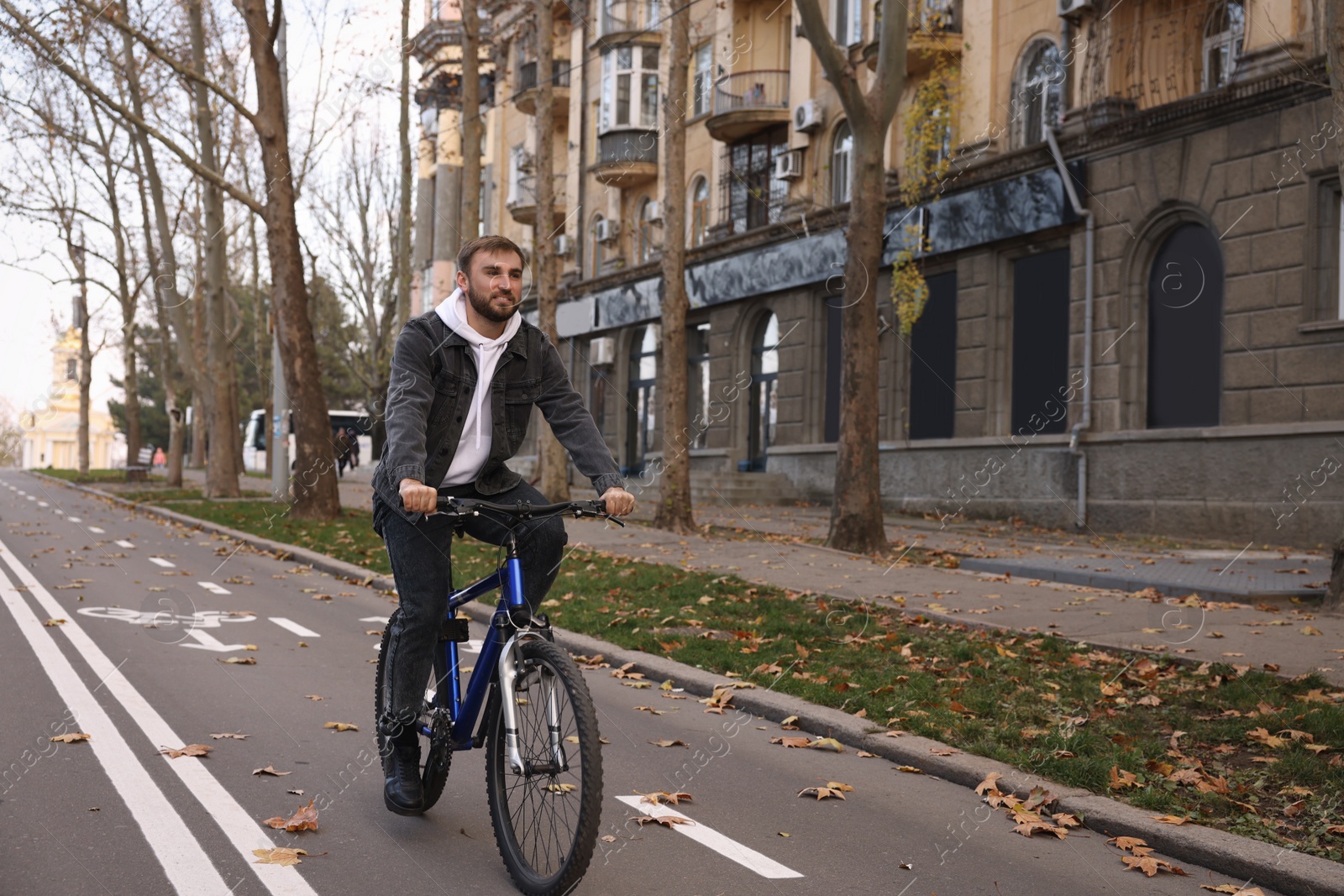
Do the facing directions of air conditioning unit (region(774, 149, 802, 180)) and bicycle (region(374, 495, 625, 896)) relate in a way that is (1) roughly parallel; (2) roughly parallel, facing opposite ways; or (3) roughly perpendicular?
roughly perpendicular

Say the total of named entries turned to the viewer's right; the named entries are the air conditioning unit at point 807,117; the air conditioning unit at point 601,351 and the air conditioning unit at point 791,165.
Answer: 0

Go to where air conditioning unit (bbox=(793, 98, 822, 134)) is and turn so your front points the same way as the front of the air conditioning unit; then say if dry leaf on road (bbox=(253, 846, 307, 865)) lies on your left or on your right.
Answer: on your left

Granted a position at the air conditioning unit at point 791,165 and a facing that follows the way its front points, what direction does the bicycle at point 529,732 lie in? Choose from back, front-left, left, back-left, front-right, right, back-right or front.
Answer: front-left

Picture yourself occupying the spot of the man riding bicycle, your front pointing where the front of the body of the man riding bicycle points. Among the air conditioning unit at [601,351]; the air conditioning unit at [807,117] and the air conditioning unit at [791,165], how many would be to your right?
0

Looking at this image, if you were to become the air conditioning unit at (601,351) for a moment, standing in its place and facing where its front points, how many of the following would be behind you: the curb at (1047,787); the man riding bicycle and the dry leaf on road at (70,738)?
0

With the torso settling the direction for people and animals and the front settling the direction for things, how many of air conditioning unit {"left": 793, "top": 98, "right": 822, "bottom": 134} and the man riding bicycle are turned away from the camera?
0

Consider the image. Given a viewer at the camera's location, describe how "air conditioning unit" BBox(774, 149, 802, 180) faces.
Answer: facing the viewer and to the left of the viewer

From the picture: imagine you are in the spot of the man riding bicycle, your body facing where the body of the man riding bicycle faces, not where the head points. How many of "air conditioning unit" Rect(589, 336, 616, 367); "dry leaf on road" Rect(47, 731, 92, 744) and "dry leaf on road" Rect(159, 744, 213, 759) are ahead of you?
0

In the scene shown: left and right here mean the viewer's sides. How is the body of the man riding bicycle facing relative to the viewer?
facing the viewer and to the right of the viewer

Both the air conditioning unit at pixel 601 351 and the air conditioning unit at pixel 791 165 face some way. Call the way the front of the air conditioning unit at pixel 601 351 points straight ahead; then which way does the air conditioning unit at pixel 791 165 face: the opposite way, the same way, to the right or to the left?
the same way

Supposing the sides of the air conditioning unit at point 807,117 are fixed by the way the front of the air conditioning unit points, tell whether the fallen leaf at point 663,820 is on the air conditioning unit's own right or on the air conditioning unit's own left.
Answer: on the air conditioning unit's own left

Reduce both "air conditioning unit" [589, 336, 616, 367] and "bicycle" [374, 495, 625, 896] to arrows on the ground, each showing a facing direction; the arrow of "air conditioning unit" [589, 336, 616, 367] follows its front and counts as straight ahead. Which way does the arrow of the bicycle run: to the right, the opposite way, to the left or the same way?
to the left

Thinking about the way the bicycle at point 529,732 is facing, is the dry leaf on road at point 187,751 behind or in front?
behind

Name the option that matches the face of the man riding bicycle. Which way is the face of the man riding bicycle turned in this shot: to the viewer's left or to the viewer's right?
to the viewer's right
